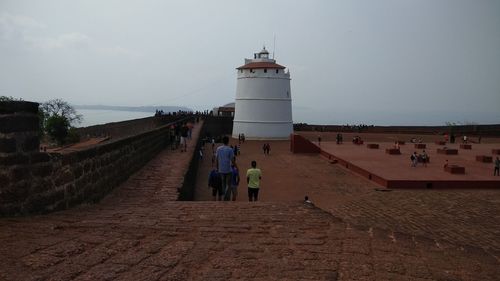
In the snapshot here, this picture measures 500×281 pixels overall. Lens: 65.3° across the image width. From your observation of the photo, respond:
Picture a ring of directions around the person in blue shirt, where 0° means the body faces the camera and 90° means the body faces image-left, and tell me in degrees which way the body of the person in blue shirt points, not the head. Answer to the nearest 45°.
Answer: approximately 180°

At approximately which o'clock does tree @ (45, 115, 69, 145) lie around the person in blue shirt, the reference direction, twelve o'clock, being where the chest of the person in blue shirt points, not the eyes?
The tree is roughly at 11 o'clock from the person in blue shirt.

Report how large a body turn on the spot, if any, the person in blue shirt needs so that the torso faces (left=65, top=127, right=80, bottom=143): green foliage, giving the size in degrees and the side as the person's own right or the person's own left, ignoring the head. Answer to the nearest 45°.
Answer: approximately 45° to the person's own left
